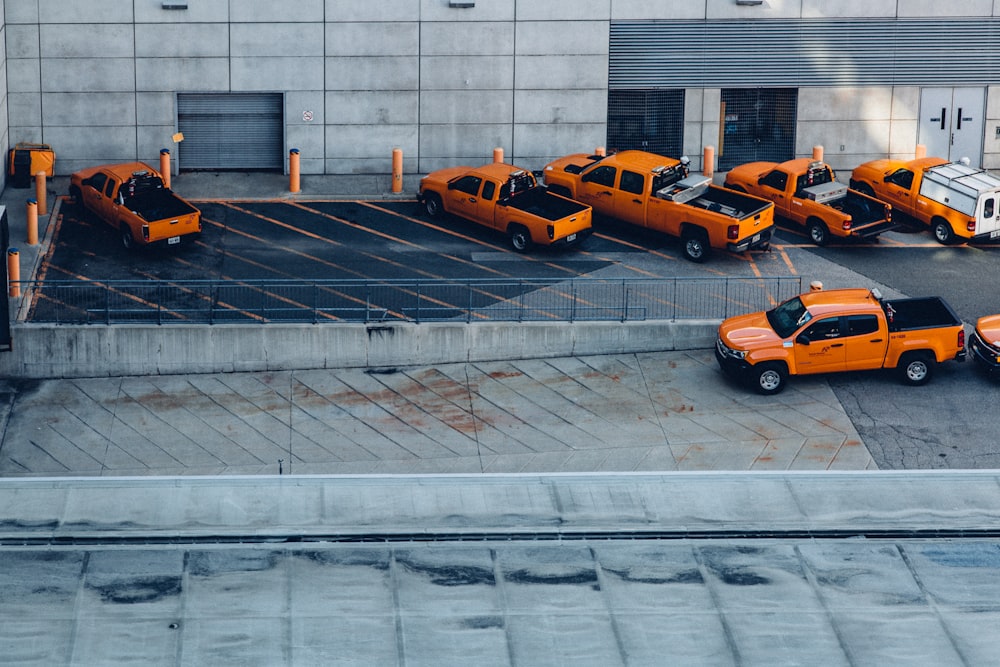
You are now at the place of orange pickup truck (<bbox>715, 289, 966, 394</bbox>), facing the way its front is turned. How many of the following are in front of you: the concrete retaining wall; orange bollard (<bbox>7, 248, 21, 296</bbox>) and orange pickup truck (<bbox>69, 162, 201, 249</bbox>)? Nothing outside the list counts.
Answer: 3

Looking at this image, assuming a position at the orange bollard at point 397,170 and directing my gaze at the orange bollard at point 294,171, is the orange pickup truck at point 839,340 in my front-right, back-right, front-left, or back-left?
back-left

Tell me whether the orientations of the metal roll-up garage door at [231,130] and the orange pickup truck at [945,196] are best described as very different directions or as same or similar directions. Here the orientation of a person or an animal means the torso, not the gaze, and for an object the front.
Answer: very different directions

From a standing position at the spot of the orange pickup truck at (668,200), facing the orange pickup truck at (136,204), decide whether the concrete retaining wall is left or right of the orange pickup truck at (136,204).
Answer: left

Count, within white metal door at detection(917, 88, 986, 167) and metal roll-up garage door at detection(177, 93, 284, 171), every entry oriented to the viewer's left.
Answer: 0

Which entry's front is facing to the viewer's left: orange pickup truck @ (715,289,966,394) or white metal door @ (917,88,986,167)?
the orange pickup truck

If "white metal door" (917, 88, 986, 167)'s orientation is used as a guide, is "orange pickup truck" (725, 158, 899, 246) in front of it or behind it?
in front

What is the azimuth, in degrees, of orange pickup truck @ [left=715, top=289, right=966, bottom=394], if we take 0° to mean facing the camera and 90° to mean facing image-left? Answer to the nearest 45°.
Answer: approximately 90°

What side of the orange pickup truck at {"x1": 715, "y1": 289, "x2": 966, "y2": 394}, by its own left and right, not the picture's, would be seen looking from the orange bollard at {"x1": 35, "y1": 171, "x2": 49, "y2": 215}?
front

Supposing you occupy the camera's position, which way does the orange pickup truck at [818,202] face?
facing away from the viewer and to the left of the viewer

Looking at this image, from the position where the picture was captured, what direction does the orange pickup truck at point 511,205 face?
facing away from the viewer and to the left of the viewer

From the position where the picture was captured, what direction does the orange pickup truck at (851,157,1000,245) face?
facing away from the viewer and to the left of the viewer

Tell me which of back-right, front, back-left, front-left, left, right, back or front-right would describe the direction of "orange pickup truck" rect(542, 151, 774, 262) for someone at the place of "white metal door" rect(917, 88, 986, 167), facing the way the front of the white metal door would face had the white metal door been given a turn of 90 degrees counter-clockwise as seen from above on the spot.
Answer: back-right

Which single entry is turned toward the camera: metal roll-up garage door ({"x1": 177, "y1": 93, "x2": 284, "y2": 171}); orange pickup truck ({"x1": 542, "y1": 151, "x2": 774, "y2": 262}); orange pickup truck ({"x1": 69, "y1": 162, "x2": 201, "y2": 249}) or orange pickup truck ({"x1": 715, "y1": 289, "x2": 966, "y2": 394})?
the metal roll-up garage door
